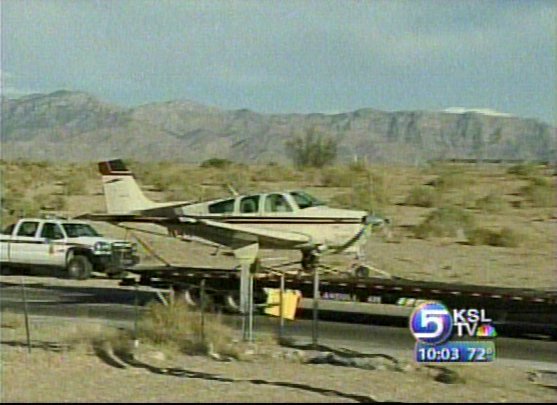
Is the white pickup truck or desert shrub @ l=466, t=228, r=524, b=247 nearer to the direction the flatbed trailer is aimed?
the desert shrub

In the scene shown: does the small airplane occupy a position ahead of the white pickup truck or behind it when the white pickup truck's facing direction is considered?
ahead

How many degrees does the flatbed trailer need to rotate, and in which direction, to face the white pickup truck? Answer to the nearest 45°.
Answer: approximately 135° to its left

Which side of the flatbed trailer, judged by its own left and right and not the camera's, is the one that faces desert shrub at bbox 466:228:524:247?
left

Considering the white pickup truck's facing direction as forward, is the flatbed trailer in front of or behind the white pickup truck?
in front

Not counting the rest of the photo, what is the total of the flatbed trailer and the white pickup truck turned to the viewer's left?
0

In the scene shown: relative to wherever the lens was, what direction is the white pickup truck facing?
facing the viewer and to the right of the viewer

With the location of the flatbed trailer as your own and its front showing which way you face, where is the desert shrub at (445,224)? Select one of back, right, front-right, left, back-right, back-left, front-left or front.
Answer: left

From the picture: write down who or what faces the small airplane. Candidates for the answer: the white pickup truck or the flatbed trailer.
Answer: the white pickup truck

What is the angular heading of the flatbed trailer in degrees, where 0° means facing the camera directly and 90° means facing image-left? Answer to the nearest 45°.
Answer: approximately 270°

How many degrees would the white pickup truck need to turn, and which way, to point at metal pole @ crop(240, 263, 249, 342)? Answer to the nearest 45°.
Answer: approximately 45° to its right
